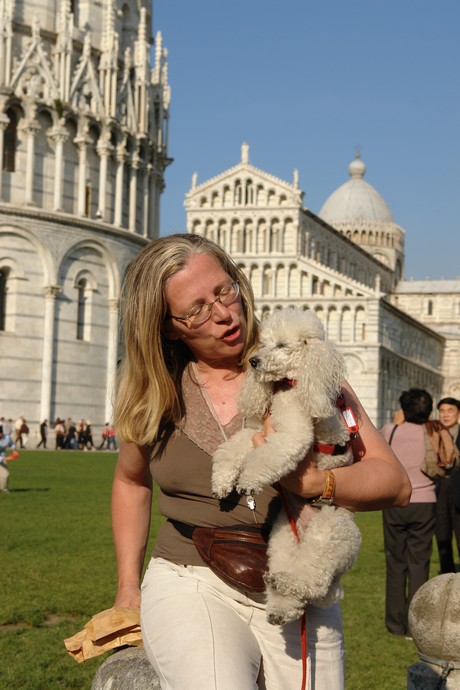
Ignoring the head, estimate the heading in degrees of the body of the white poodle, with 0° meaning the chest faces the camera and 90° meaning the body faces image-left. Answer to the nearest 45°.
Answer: approximately 45°

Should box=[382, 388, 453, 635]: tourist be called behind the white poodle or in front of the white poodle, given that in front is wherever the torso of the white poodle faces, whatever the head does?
behind

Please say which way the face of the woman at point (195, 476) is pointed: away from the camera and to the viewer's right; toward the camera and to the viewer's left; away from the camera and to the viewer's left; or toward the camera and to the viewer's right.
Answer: toward the camera and to the viewer's right

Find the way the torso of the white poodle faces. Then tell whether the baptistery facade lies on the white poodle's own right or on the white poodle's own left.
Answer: on the white poodle's own right
